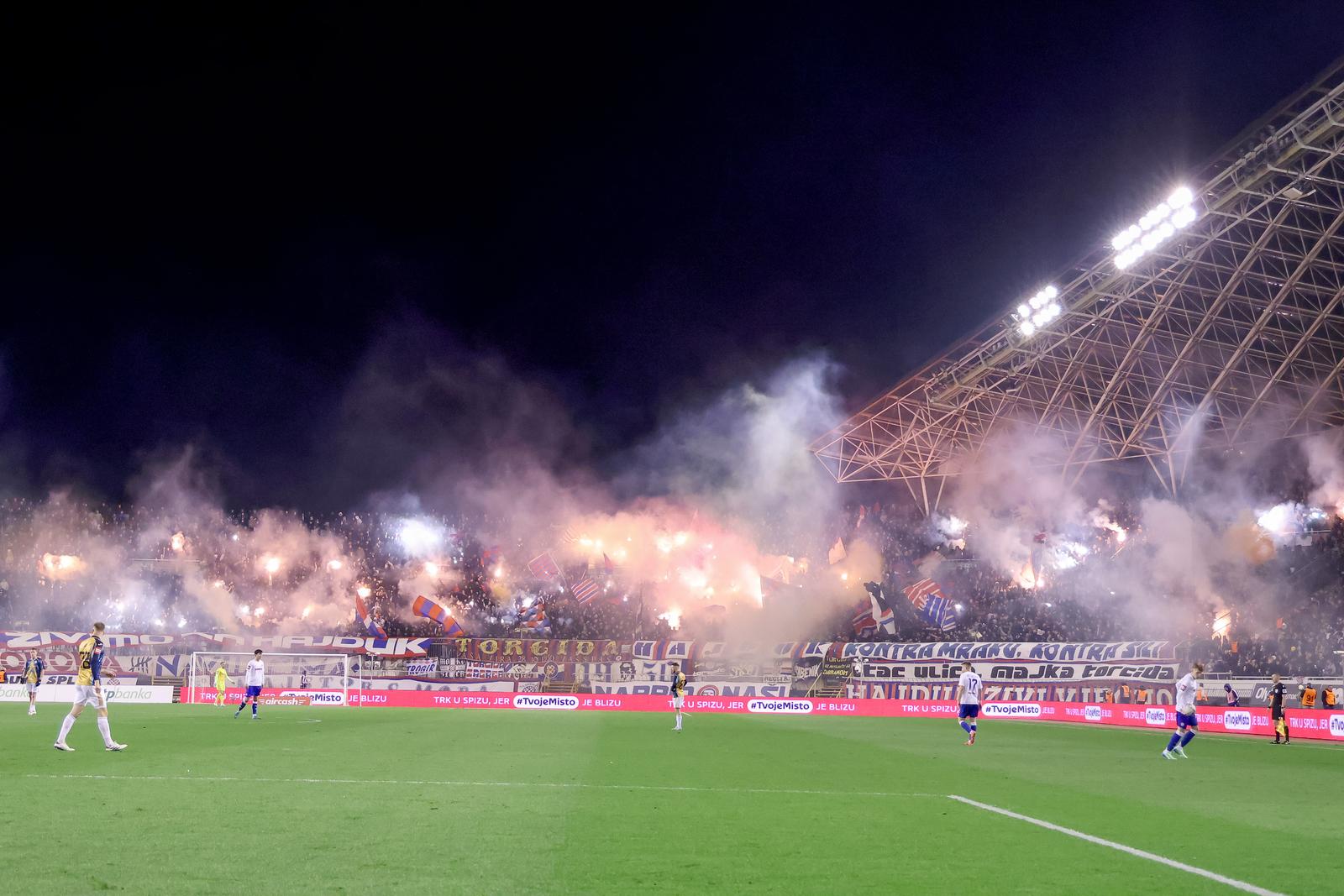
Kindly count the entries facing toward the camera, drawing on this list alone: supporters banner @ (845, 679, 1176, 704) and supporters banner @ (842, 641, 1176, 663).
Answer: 2

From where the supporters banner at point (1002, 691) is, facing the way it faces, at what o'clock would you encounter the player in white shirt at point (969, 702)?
The player in white shirt is roughly at 12 o'clock from the supporters banner.

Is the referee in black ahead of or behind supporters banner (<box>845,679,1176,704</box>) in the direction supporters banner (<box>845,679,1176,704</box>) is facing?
ahead

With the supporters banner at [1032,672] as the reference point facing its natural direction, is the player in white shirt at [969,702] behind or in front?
in front

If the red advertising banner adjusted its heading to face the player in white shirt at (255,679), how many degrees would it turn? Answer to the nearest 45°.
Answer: approximately 45° to its right

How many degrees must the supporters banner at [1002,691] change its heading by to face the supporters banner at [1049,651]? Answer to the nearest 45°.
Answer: approximately 135° to its left
